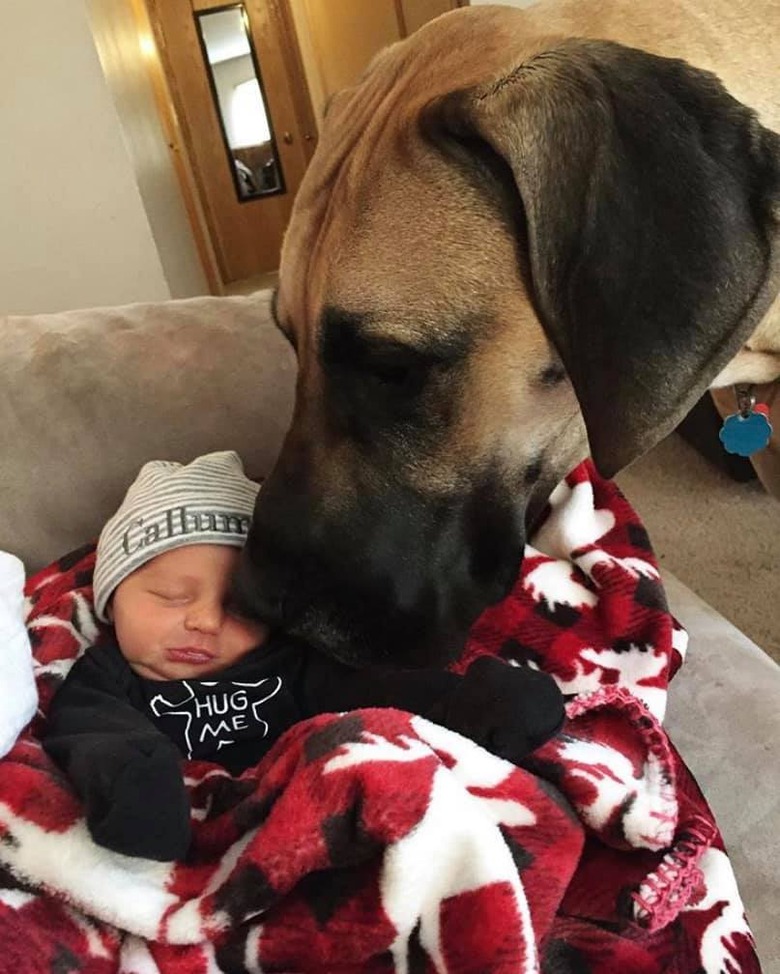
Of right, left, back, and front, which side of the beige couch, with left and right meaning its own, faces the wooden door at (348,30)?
back

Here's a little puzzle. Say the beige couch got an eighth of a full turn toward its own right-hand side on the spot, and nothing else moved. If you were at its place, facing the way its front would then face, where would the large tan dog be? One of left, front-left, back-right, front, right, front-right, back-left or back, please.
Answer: left

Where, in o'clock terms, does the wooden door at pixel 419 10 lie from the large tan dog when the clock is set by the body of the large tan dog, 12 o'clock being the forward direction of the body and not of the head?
The wooden door is roughly at 3 o'clock from the large tan dog.

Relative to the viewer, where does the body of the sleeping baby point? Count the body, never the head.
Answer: toward the camera

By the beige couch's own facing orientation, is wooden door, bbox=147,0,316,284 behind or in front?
behind

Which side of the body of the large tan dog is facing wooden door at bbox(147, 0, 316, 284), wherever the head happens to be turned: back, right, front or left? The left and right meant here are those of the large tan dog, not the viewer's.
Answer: right

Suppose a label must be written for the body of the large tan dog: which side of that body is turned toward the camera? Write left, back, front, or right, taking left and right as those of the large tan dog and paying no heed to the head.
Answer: left

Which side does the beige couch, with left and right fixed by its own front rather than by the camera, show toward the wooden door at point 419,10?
back
